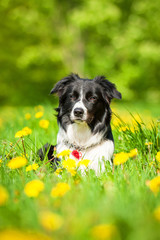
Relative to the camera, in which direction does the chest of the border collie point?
toward the camera
